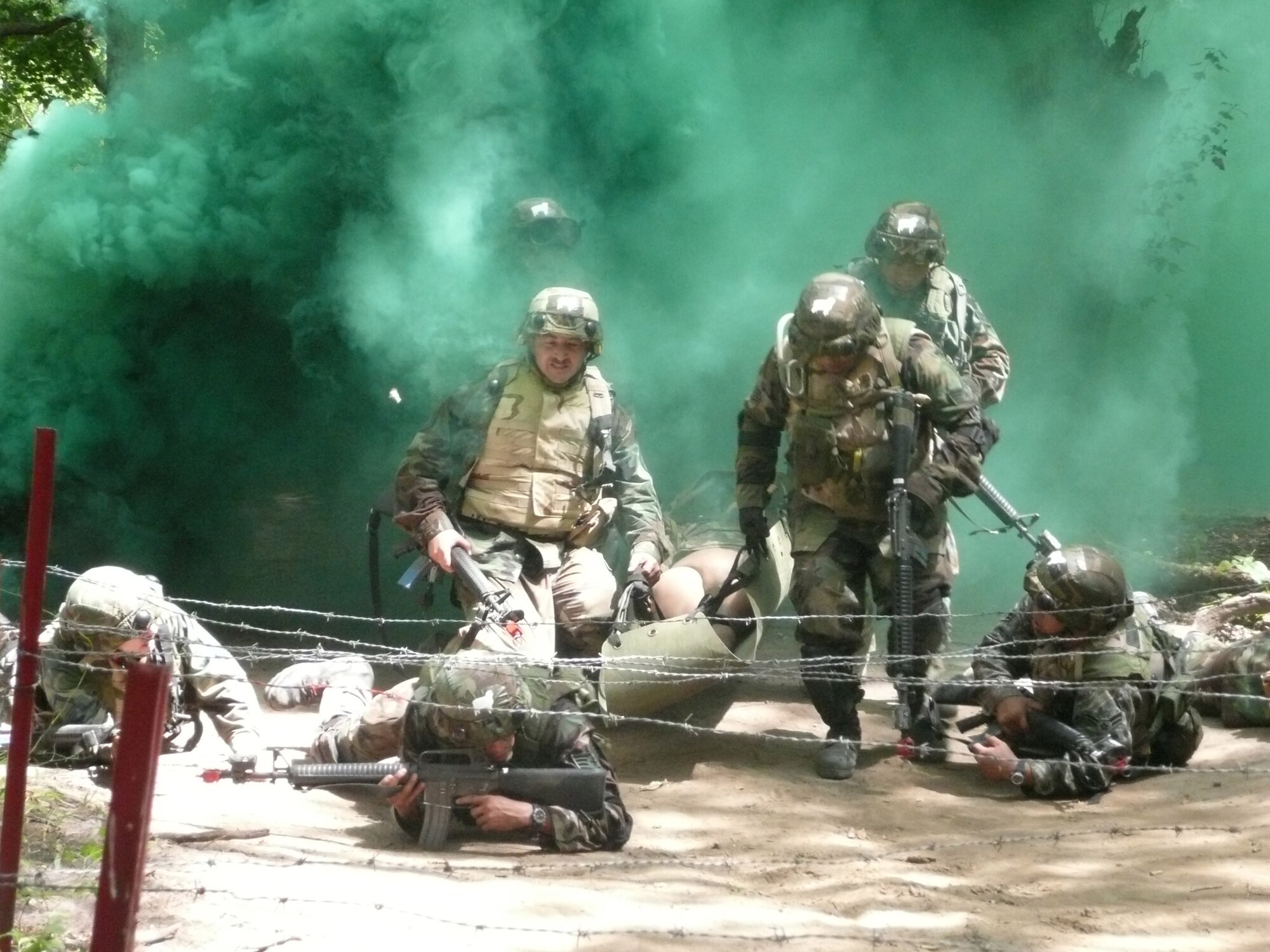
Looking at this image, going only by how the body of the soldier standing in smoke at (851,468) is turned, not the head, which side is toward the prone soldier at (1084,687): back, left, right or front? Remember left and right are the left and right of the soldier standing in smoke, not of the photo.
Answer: left

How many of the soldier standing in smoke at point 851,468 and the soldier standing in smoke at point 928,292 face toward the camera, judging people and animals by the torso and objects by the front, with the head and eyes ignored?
2

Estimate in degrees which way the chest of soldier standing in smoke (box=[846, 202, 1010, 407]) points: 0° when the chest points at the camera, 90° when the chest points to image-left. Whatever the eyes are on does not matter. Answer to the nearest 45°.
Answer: approximately 0°

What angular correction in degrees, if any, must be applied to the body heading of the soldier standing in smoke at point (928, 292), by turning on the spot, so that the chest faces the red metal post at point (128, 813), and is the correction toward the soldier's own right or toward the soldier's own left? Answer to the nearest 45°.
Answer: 0° — they already face it

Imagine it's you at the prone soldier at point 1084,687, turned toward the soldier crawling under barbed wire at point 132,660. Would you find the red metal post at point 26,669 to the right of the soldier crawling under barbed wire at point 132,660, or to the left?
left

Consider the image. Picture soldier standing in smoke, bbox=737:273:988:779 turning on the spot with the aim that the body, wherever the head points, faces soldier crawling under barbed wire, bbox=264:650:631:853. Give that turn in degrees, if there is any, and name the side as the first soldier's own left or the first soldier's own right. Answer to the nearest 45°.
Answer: approximately 45° to the first soldier's own right

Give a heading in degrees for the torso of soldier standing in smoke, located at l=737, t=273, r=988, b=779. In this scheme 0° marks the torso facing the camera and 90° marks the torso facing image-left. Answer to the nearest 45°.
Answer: approximately 0°
